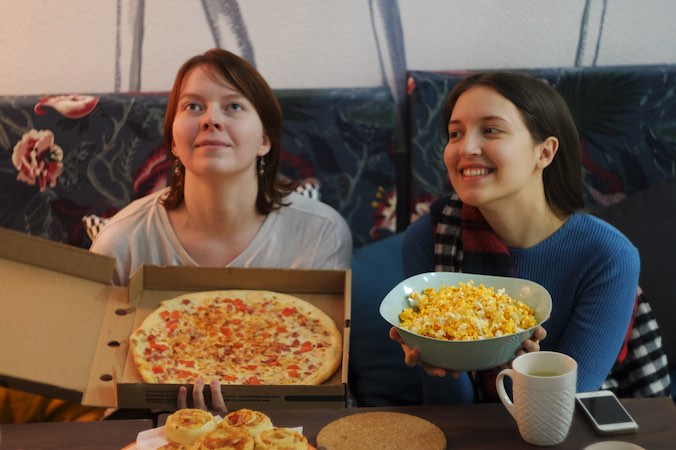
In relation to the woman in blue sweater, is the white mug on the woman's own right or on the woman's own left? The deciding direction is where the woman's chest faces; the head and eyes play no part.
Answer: on the woman's own left

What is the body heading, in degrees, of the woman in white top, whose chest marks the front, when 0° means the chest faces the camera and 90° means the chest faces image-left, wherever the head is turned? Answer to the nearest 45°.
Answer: approximately 0°

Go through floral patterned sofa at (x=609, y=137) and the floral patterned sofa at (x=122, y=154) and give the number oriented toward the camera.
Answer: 2

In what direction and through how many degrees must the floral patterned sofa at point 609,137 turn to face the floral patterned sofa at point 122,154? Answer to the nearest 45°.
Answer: approximately 90° to its right

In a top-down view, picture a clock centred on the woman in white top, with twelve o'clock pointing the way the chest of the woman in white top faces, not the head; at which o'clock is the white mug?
The white mug is roughly at 11 o'clock from the woman in white top.

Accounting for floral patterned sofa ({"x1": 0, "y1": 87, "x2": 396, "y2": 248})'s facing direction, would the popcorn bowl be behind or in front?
in front
